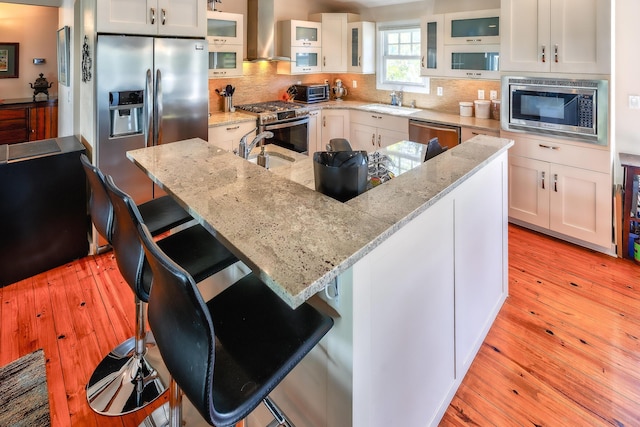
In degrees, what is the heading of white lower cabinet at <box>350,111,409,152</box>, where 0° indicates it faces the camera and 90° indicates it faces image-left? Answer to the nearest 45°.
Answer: approximately 45°

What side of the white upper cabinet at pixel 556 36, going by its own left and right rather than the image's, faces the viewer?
front

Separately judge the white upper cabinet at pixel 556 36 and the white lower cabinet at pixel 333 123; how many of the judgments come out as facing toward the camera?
2

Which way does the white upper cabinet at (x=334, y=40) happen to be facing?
toward the camera

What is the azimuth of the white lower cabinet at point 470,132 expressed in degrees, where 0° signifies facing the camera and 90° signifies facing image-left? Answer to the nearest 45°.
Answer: approximately 45°

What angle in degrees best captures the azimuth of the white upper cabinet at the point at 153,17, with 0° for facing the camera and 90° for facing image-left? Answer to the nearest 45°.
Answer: approximately 0°

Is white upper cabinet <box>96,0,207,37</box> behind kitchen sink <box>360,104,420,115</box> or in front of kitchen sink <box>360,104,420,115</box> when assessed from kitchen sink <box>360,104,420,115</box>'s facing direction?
in front

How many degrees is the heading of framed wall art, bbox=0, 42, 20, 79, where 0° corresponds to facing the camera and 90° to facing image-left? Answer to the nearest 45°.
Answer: approximately 0°
